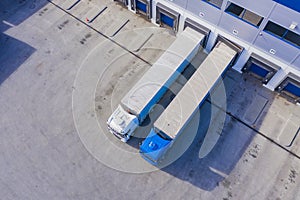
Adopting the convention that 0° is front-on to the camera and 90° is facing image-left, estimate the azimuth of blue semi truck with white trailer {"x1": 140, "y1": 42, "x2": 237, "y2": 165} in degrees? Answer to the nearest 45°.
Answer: approximately 45°

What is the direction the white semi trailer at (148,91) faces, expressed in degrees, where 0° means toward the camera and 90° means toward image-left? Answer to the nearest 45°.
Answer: approximately 45°

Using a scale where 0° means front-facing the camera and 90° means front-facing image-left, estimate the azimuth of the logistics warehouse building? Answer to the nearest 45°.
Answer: approximately 45°
